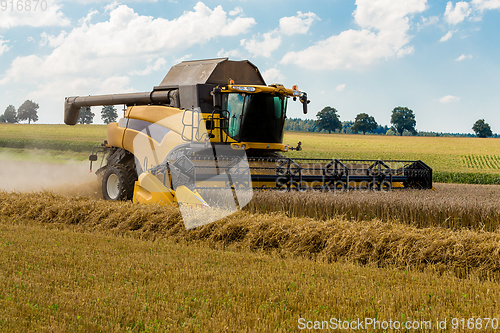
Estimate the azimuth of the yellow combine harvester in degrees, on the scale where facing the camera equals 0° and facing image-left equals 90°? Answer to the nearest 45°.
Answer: approximately 315°
